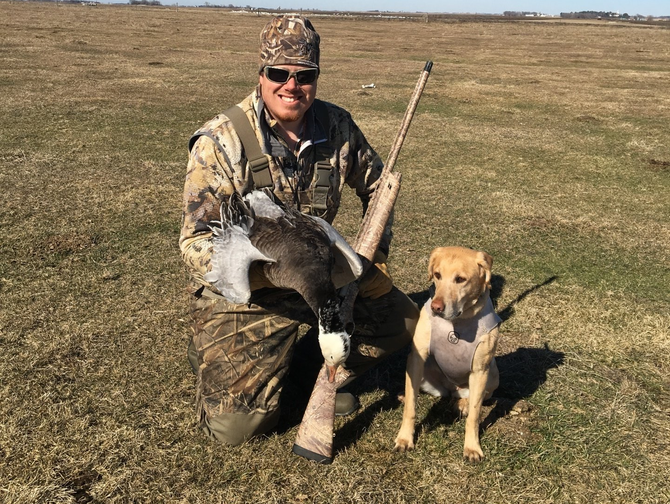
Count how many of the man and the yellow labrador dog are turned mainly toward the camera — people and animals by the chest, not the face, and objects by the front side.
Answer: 2

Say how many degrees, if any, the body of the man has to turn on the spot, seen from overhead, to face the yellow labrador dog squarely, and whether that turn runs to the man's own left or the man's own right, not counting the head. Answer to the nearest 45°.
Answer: approximately 45° to the man's own left

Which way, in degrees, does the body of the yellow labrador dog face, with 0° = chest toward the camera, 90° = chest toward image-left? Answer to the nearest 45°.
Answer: approximately 0°

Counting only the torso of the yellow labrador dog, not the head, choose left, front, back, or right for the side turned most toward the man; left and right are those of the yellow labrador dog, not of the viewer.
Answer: right
